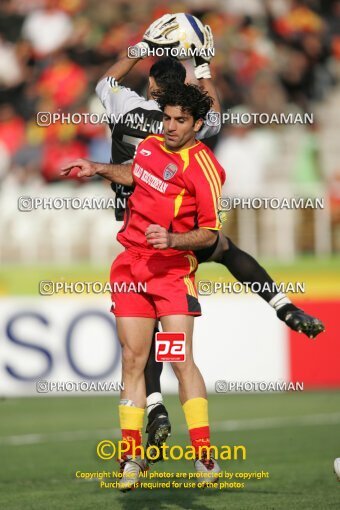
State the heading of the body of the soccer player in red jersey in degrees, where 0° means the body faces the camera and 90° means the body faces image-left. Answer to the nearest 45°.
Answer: approximately 45°
